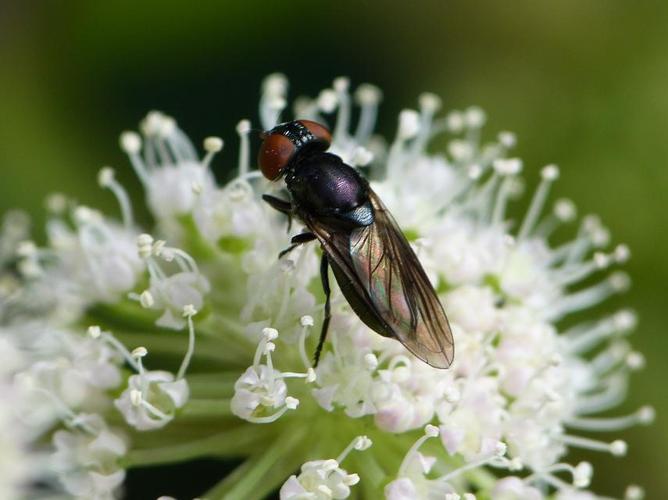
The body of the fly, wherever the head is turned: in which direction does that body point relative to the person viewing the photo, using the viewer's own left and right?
facing away from the viewer and to the left of the viewer
